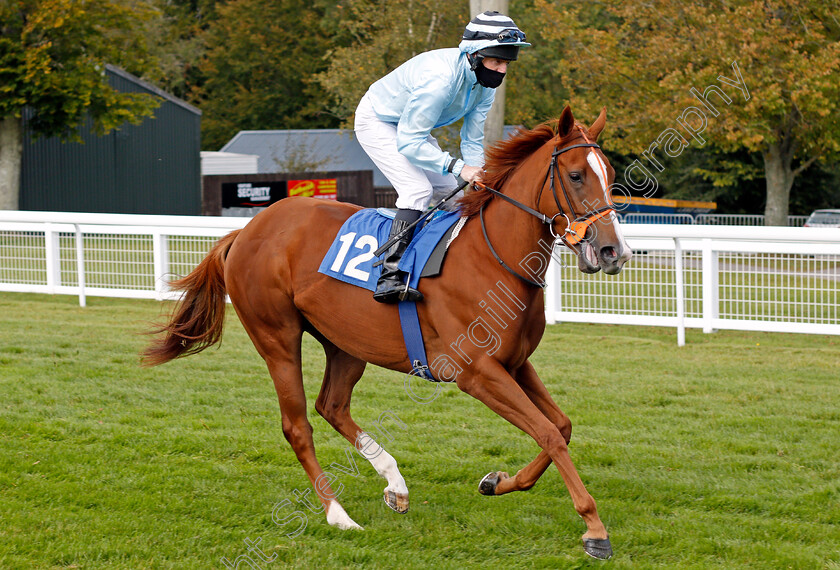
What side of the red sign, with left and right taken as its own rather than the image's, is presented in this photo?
front

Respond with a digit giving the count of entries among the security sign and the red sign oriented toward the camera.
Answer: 2

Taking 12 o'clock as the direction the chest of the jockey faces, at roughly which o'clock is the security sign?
The security sign is roughly at 7 o'clock from the jockey.

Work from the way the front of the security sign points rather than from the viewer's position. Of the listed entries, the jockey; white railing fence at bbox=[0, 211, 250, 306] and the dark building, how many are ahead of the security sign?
2

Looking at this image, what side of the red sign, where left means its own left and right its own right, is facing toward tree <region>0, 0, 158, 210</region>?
right

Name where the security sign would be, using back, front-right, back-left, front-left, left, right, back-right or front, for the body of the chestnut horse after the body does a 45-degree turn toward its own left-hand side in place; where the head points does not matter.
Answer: left

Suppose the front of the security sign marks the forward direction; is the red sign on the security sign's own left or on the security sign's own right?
on the security sign's own left

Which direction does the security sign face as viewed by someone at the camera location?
facing the viewer

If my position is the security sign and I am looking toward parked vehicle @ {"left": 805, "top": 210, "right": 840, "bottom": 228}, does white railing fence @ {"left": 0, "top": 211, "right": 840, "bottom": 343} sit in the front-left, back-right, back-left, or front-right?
front-right

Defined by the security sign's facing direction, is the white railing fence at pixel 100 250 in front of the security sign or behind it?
in front

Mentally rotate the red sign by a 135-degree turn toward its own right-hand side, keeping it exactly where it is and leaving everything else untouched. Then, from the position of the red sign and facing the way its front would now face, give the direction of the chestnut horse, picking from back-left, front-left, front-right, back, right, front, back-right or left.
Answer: back-left
